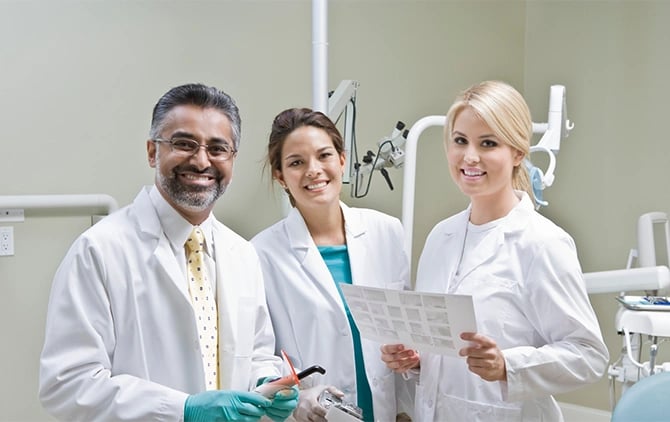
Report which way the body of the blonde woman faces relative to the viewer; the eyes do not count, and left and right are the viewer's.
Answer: facing the viewer and to the left of the viewer

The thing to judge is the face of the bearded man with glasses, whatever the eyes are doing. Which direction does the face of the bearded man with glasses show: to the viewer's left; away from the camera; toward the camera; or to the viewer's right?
toward the camera

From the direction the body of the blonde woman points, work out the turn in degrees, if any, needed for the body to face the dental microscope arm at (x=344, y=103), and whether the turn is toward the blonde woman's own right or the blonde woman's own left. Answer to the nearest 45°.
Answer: approximately 90° to the blonde woman's own right

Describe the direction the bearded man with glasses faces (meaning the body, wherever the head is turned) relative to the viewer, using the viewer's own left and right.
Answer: facing the viewer and to the right of the viewer

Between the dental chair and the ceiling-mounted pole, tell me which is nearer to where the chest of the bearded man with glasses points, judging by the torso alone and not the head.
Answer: the dental chair

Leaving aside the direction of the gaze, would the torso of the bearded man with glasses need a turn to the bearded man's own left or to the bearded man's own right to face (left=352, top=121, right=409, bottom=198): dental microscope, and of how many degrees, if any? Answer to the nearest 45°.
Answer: approximately 90° to the bearded man's own left

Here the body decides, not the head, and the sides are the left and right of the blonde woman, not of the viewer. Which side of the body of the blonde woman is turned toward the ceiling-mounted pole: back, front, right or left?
right

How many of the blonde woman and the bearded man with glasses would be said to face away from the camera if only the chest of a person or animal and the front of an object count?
0

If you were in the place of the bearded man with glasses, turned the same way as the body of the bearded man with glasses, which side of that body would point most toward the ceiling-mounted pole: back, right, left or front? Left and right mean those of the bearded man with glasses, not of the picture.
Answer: left
